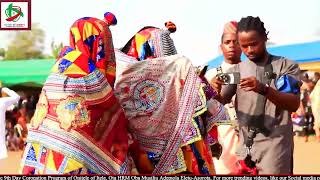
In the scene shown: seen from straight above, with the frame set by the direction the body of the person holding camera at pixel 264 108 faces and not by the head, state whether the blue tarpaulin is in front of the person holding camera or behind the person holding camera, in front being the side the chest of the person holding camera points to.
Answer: behind

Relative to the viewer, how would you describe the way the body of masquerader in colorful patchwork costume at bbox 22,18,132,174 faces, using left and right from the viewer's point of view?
facing away from the viewer and to the right of the viewer

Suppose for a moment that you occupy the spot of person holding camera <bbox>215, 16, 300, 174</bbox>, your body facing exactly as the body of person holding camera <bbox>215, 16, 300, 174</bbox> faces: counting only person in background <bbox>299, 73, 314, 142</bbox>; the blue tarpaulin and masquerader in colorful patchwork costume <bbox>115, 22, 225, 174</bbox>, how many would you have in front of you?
1

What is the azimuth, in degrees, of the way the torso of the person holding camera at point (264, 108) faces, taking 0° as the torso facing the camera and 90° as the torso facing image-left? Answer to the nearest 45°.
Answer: approximately 45°

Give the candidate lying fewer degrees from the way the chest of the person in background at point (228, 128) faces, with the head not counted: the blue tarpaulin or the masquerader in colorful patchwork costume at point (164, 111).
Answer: the masquerader in colorful patchwork costume

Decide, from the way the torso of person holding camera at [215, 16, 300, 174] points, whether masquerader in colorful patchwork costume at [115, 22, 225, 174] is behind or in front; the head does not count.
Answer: in front

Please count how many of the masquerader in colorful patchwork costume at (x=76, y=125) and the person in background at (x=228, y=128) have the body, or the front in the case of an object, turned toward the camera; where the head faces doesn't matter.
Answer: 1

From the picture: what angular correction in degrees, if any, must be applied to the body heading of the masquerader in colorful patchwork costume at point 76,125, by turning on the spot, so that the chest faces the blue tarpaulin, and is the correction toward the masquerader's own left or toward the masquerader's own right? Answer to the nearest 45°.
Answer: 0° — they already face it
